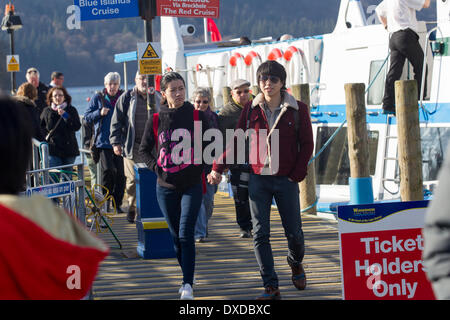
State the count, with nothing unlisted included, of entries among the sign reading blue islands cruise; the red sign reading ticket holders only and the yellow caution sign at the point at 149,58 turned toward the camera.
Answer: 3

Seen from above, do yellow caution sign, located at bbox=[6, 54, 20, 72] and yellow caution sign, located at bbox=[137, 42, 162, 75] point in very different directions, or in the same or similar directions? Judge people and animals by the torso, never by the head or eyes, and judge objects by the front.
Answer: same or similar directions

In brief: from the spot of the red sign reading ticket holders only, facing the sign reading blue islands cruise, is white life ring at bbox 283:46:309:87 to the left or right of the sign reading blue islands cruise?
right

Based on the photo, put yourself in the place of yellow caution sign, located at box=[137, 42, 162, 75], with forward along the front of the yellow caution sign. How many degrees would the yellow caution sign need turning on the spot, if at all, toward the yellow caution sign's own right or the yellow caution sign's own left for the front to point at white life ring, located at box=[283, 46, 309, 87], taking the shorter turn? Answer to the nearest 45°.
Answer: approximately 135° to the yellow caution sign's own left

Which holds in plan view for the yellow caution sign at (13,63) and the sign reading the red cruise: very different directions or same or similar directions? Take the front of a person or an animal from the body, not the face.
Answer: same or similar directions

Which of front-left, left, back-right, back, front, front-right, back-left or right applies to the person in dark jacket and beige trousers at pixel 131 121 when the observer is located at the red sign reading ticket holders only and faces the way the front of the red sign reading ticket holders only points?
back-right

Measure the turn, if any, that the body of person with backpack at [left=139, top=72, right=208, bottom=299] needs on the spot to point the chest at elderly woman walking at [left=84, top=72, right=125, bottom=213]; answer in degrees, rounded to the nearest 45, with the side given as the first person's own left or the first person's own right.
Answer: approximately 180°

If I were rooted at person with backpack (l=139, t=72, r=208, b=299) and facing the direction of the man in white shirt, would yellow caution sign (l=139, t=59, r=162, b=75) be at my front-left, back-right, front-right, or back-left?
front-left

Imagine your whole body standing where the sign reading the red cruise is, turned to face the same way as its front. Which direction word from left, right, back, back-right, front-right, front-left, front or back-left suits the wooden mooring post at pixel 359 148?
left

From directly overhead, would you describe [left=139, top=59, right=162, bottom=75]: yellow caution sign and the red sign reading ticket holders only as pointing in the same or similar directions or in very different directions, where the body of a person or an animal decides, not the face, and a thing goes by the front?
same or similar directions

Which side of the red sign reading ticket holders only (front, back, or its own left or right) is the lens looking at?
front

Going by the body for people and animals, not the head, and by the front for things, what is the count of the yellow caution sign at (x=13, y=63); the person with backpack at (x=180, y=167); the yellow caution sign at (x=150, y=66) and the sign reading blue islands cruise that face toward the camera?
4

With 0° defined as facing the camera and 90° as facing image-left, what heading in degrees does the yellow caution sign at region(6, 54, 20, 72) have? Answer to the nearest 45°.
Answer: approximately 0°

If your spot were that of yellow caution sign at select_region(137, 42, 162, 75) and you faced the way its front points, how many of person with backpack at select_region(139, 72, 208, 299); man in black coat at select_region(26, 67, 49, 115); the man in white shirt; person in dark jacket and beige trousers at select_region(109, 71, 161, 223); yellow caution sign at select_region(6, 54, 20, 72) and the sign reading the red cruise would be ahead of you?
1

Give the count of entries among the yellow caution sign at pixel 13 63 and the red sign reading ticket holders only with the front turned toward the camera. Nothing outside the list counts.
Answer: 2
